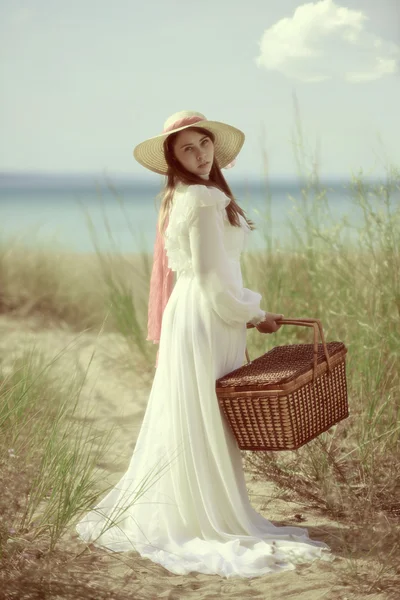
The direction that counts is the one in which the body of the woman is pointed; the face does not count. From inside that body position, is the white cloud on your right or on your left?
on your left

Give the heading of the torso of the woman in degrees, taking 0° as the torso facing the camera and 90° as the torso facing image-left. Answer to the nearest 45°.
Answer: approximately 270°
